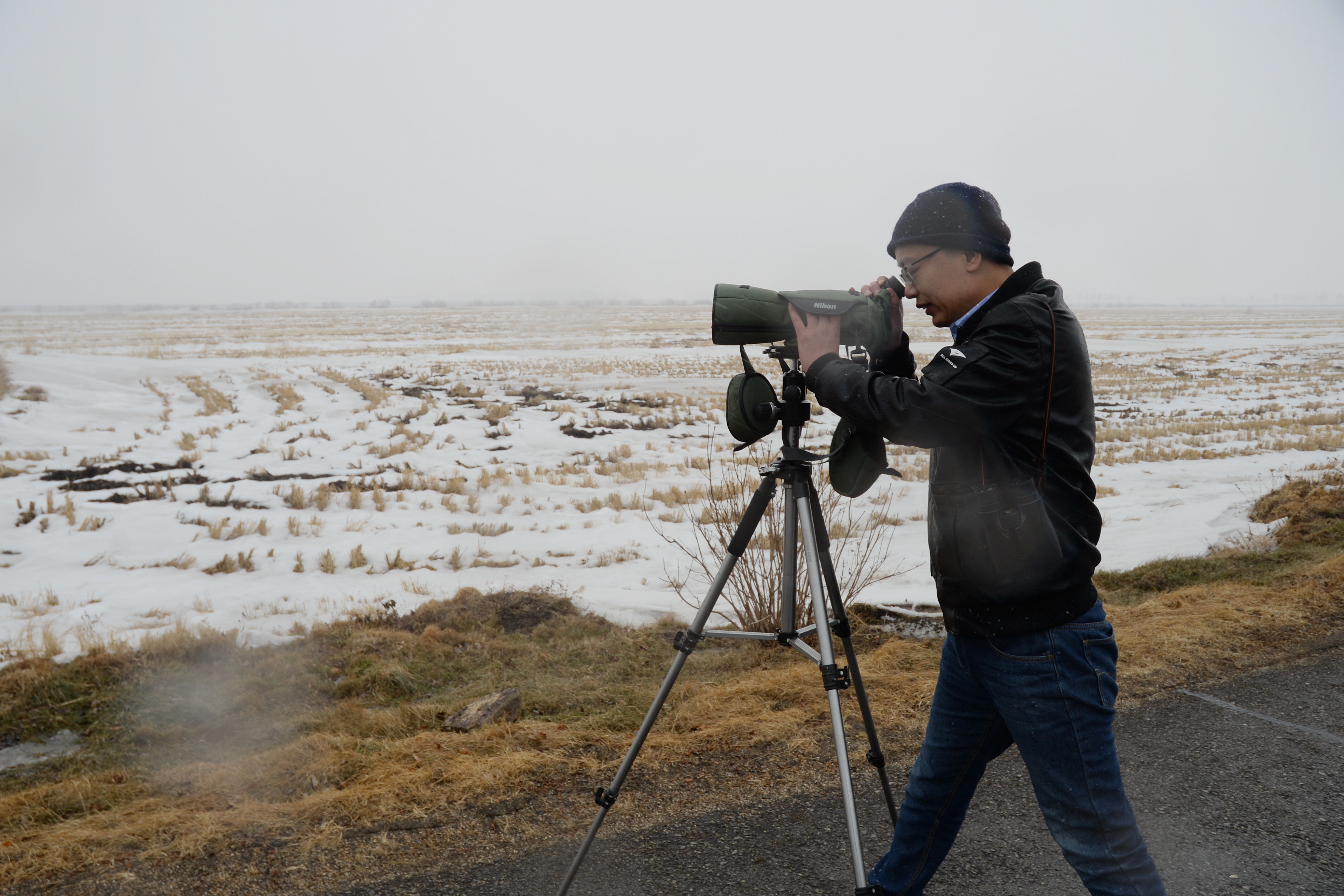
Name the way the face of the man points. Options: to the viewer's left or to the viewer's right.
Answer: to the viewer's left

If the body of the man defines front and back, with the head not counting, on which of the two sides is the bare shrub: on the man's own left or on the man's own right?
on the man's own right

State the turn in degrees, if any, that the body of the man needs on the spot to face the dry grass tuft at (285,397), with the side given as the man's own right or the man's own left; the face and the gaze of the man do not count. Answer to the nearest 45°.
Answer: approximately 45° to the man's own right

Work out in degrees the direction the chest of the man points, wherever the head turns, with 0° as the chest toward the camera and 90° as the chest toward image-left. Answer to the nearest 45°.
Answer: approximately 90°

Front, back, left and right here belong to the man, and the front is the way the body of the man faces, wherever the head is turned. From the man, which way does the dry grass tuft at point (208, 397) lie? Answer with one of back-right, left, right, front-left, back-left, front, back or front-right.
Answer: front-right
